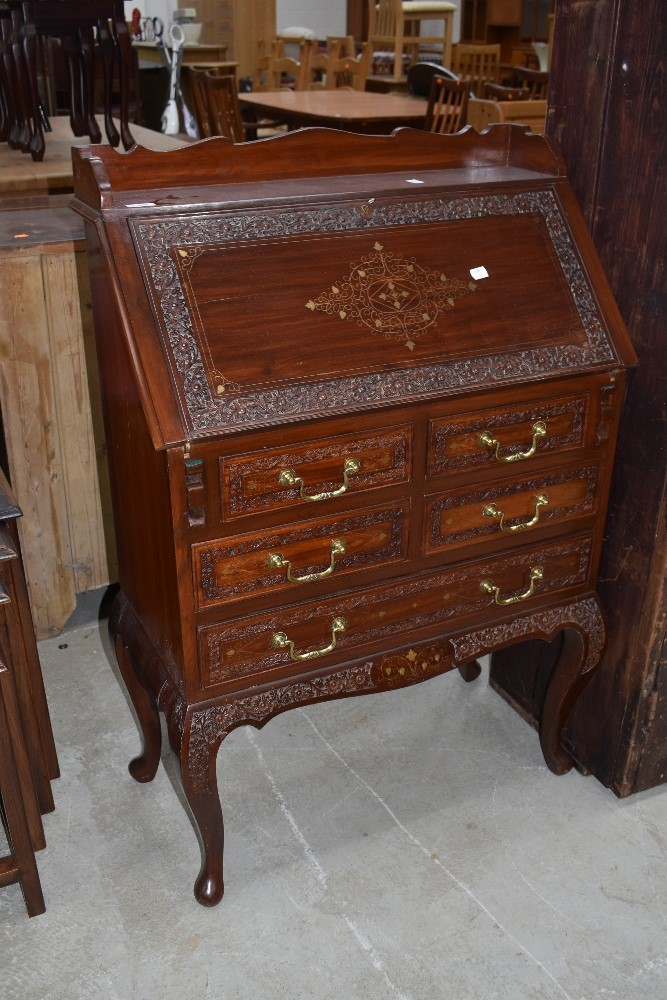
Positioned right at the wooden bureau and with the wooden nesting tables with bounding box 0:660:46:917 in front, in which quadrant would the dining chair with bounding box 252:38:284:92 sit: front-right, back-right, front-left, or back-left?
back-right

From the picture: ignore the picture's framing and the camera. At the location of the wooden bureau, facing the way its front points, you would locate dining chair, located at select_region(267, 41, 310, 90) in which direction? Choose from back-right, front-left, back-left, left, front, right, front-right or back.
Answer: back-left

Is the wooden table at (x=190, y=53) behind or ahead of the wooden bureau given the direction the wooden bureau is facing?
behind

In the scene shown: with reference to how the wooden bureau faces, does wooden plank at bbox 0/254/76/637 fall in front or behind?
behind

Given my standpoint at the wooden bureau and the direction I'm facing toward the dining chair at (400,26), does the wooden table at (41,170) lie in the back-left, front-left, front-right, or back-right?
front-left

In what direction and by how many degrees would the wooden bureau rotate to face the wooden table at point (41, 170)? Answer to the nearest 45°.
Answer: approximately 180°

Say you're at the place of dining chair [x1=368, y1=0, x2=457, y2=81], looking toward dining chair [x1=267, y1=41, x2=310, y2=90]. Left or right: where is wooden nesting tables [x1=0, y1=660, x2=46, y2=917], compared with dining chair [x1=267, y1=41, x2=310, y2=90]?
left

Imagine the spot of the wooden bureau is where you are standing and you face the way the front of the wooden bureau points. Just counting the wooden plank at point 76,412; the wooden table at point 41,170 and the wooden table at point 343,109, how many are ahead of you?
0

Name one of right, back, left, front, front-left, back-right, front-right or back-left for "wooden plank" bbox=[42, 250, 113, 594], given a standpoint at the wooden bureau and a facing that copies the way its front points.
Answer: back

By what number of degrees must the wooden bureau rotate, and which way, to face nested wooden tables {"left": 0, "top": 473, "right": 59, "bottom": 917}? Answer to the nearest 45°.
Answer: approximately 135° to its right

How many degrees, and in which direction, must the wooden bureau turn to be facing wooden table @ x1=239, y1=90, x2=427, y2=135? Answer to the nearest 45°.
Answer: approximately 135° to its left

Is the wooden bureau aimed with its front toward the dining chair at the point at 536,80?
no

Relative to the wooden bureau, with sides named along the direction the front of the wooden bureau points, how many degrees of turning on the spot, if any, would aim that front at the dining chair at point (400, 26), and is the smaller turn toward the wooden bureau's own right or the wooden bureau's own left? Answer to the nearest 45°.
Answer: approximately 135° to the wooden bureau's own left

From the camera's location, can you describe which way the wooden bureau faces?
facing the viewer and to the right of the viewer
